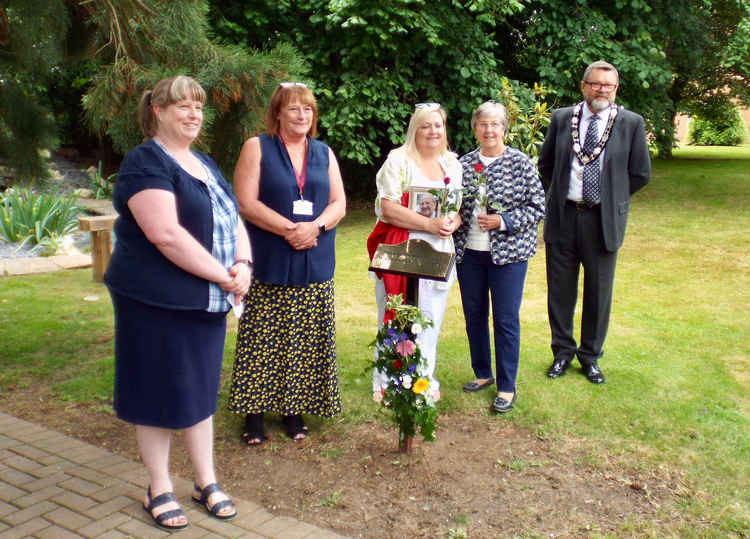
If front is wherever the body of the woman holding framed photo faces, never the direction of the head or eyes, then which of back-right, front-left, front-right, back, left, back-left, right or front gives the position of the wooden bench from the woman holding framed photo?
back

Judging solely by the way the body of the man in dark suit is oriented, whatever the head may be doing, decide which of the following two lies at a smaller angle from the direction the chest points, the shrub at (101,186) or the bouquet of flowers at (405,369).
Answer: the bouquet of flowers

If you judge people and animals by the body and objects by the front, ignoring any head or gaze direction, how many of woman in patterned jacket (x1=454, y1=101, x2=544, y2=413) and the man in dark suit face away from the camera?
0

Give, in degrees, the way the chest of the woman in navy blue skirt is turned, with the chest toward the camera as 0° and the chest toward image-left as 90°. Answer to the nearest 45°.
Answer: approximately 315°

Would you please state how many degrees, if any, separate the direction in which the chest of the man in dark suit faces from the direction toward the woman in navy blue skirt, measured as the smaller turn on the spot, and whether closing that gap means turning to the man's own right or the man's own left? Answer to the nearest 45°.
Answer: approximately 45° to the man's own right

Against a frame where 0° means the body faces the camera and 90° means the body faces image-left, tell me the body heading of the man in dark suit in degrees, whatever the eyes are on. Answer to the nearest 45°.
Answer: approximately 0°

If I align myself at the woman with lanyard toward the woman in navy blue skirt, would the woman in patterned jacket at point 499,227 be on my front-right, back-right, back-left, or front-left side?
back-left

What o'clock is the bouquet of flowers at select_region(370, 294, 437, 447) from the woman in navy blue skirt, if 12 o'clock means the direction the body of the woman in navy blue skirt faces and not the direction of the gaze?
The bouquet of flowers is roughly at 10 o'clock from the woman in navy blue skirt.

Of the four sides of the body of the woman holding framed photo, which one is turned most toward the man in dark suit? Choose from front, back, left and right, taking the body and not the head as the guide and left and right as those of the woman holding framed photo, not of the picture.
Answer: left
